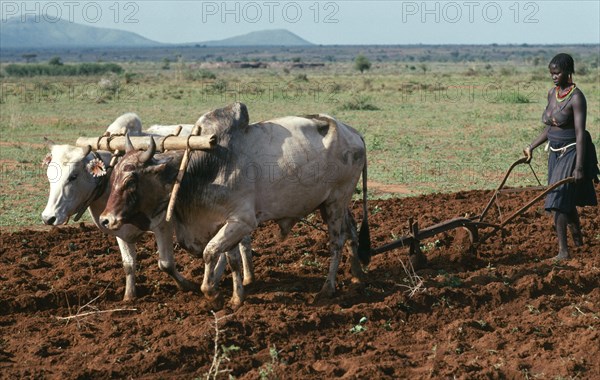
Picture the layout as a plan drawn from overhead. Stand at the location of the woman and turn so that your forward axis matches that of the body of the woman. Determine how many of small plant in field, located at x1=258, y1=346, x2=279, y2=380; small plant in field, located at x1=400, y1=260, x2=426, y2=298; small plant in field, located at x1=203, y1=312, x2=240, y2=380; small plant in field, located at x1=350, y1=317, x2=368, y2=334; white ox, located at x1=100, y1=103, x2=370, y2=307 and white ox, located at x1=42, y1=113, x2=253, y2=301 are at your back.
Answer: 0

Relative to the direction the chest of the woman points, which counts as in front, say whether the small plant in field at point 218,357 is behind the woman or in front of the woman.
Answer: in front

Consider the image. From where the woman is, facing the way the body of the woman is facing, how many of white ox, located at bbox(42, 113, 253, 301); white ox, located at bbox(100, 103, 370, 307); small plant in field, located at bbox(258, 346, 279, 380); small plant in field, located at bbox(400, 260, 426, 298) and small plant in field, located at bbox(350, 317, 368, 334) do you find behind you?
0

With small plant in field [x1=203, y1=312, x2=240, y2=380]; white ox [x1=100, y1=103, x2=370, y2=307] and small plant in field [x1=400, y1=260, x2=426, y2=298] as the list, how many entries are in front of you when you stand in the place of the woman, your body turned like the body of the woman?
3

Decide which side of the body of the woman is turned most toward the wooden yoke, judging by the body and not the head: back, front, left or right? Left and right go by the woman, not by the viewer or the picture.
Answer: front

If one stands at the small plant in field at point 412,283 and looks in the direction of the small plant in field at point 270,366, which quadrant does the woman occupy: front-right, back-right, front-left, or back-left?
back-left

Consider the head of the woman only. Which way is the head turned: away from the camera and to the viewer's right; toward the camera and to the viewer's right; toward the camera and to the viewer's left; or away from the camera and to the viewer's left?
toward the camera and to the viewer's left

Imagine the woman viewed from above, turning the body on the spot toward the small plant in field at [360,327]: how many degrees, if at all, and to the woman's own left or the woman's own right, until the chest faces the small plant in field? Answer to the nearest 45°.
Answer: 0° — they already face it

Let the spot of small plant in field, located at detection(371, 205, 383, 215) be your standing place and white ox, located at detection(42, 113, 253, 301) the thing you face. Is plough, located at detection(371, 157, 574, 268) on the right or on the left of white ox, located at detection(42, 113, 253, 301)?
left

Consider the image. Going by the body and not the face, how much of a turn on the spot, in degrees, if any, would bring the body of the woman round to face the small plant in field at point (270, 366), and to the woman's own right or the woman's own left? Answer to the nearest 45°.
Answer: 0° — they already face it

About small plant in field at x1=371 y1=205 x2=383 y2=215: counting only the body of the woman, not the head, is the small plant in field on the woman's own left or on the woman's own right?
on the woman's own right

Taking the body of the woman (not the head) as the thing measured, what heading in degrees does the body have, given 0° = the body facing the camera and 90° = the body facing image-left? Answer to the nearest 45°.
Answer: approximately 45°

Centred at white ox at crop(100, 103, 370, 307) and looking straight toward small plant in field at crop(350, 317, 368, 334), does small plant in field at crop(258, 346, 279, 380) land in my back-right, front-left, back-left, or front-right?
front-right

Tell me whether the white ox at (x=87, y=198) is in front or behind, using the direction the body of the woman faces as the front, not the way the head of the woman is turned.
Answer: in front

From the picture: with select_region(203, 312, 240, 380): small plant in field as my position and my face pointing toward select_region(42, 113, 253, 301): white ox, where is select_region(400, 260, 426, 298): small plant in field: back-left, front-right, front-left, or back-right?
front-right

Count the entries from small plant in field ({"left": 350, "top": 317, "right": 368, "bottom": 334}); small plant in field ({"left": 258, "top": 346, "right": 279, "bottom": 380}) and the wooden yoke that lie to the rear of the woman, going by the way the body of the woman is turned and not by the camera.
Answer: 0

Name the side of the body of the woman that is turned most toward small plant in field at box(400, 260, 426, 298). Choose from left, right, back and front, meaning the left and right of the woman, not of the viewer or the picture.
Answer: front

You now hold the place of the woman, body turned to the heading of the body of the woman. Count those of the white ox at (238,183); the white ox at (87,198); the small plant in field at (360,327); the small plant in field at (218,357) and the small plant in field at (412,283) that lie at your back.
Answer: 0
